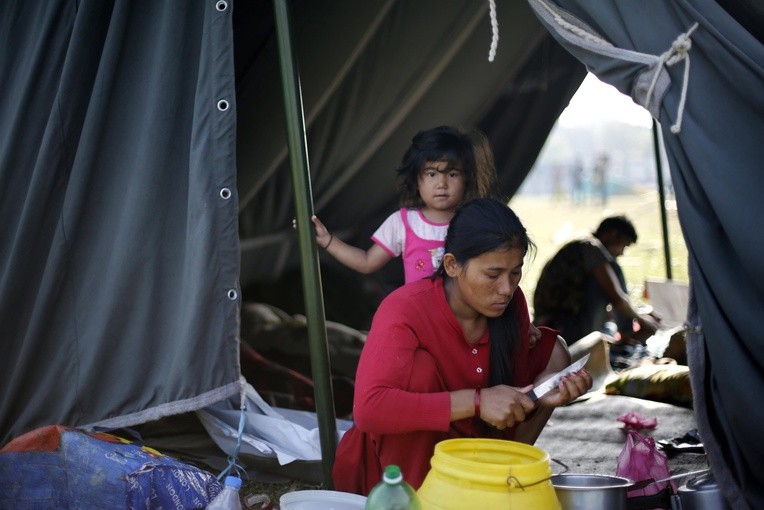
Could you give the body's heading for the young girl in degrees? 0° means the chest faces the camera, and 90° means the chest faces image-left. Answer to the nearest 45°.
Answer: approximately 0°

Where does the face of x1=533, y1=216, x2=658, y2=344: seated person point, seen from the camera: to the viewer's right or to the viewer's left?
to the viewer's right

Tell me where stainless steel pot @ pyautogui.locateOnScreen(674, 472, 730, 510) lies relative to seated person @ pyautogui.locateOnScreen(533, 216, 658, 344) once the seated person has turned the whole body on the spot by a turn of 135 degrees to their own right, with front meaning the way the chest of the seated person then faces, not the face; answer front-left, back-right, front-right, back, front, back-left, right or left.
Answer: front-left

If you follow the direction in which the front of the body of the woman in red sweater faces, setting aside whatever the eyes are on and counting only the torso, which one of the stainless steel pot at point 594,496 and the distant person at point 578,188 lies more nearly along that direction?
the stainless steel pot

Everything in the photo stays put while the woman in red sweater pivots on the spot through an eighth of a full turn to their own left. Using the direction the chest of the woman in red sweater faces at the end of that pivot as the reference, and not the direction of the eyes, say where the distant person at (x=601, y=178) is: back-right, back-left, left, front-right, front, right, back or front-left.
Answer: left

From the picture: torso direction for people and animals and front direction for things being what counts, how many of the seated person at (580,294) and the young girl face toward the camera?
1

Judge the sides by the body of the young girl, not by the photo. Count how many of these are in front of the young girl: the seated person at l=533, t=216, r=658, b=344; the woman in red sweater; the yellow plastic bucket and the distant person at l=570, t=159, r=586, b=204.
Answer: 2

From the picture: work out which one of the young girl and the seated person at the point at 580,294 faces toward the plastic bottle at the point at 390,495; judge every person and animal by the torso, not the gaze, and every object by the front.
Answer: the young girl

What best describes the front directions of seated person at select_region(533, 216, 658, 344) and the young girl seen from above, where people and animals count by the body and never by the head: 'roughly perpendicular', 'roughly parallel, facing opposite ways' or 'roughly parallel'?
roughly perpendicular

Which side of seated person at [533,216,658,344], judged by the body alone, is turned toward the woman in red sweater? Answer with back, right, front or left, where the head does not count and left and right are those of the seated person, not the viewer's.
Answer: right

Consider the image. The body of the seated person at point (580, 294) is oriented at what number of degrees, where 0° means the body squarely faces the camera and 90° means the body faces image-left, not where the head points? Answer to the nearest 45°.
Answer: approximately 270°
